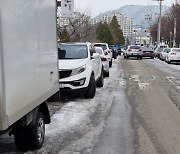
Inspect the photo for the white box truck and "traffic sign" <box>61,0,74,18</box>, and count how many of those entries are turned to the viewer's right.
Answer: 0

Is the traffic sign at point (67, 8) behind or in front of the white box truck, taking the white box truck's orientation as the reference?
behind

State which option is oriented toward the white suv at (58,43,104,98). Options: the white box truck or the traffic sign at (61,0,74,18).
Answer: the traffic sign

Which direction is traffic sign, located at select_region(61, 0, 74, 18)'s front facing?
toward the camera

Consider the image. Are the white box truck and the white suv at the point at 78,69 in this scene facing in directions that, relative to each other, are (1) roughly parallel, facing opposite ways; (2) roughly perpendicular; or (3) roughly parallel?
roughly parallel

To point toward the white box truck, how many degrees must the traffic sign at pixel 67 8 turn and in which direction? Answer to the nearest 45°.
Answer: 0° — it already faces it

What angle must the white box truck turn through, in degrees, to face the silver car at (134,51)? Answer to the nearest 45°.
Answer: approximately 135° to its right

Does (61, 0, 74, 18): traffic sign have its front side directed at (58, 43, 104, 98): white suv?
yes

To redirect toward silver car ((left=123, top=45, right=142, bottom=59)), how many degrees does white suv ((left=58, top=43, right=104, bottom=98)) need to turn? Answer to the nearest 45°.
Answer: approximately 135° to its right

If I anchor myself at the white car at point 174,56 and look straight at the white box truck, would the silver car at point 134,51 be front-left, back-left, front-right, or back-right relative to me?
back-right

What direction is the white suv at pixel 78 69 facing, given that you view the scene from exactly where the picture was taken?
facing the viewer and to the left of the viewer

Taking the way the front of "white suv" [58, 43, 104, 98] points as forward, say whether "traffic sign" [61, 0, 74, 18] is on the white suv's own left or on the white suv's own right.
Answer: on the white suv's own right
